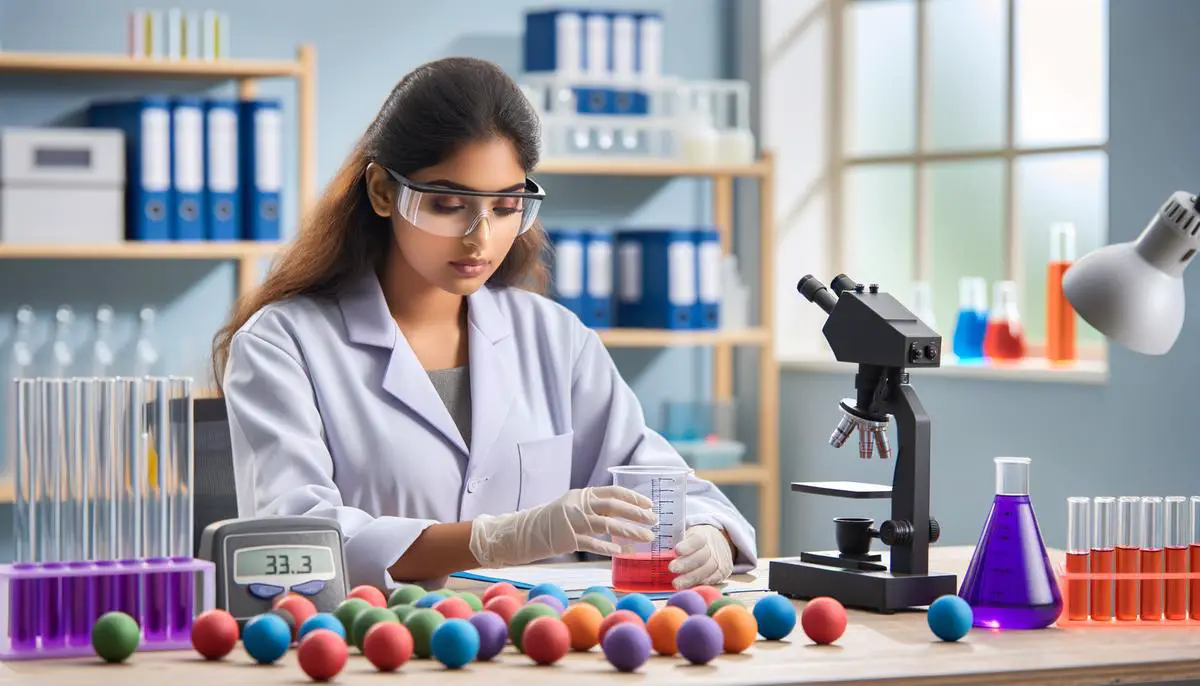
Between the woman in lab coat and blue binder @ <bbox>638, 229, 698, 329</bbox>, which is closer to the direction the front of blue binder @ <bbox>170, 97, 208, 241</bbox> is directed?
the woman in lab coat

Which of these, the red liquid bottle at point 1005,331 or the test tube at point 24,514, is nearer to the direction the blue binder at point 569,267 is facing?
the test tube

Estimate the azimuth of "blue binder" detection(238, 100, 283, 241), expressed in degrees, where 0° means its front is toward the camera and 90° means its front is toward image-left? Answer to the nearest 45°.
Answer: approximately 0°

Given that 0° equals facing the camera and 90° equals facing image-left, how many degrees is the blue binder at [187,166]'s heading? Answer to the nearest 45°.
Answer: approximately 0°

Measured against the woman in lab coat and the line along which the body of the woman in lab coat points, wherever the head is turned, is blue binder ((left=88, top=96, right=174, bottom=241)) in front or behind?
behind

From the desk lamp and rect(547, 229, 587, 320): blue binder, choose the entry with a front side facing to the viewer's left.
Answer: the desk lamp

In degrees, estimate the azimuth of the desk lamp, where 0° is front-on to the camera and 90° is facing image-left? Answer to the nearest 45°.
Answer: approximately 90°

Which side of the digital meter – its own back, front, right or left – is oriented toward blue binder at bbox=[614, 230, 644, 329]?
back
